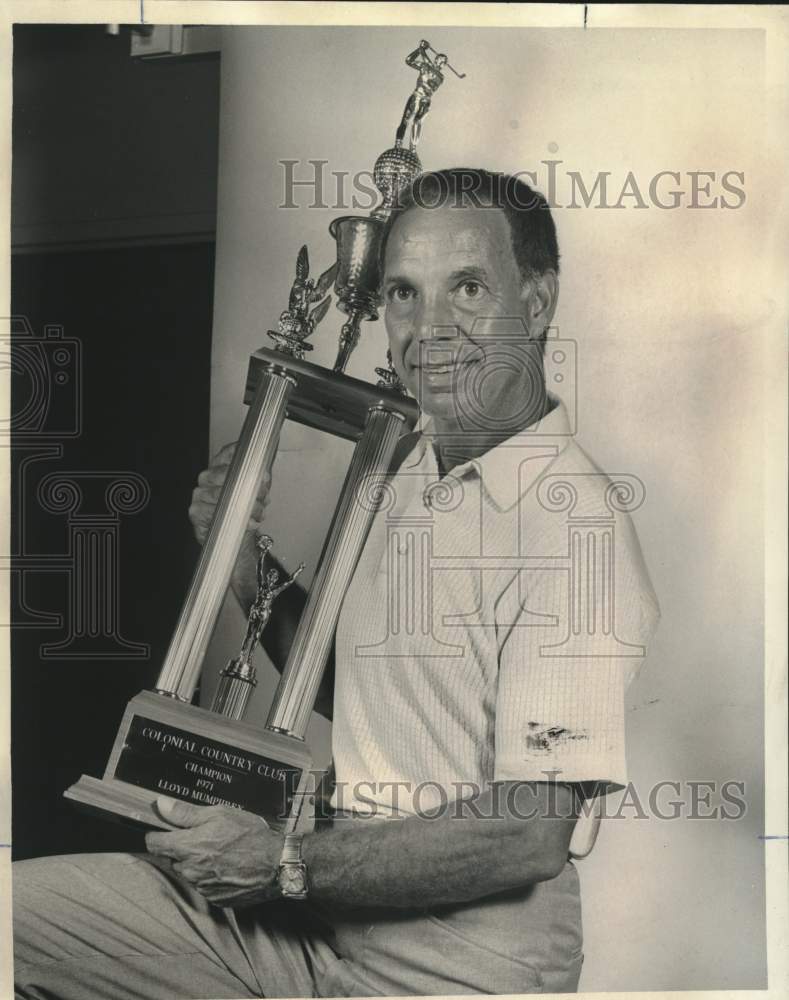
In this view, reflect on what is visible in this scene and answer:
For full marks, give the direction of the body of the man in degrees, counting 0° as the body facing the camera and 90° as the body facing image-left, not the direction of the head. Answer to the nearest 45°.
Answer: approximately 45°
